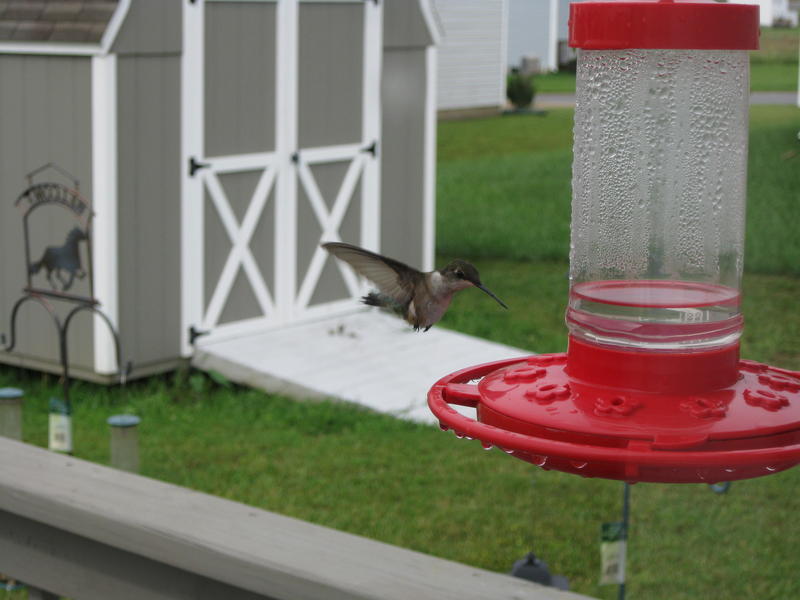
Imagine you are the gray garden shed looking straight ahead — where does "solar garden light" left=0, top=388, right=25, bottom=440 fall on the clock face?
The solar garden light is roughly at 2 o'clock from the gray garden shed.

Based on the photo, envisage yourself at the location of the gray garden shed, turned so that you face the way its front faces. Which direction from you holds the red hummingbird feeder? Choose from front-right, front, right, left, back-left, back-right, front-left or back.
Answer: front-right

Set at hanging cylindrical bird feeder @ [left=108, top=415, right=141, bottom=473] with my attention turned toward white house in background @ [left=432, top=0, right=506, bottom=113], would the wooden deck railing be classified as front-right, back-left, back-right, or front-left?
back-right

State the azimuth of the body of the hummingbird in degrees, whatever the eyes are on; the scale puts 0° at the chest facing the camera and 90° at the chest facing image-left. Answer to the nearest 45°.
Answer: approximately 270°

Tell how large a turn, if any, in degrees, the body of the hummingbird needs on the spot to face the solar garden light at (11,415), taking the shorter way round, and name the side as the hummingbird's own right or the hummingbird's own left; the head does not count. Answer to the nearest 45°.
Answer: approximately 135° to the hummingbird's own left

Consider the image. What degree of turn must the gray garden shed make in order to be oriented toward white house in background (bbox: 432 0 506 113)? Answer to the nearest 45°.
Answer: approximately 135° to its left

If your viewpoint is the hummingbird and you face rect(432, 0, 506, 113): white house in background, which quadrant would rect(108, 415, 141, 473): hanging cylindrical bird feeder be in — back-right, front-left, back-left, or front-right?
front-left

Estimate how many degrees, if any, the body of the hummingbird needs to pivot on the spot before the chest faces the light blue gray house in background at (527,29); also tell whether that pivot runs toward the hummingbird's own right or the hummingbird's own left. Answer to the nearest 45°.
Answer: approximately 90° to the hummingbird's own left

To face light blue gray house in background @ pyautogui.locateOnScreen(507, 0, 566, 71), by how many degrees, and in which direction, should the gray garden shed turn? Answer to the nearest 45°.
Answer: approximately 90° to its left

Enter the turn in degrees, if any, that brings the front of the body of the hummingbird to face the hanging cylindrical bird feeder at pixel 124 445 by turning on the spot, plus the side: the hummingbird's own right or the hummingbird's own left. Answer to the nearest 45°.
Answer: approximately 135° to the hummingbird's own left

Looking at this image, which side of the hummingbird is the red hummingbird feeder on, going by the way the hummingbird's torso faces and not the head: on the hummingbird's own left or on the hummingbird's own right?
on the hummingbird's own right

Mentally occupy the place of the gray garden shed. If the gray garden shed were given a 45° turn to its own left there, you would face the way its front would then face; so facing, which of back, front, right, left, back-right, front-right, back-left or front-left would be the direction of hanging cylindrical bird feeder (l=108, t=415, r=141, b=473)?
right

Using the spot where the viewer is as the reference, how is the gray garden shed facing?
facing the viewer and to the right of the viewer
